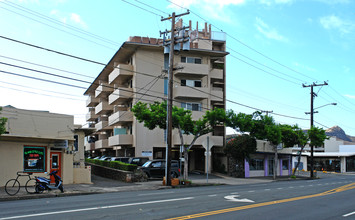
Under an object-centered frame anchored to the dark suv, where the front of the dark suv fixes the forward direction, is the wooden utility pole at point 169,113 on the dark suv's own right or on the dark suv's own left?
on the dark suv's own left

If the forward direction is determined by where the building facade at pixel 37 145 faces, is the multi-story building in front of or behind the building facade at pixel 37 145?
behind

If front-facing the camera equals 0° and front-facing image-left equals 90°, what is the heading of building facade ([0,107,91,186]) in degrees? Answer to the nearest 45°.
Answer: approximately 0°

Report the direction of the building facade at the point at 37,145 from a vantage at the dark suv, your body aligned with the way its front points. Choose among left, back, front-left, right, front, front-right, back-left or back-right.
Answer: front-left

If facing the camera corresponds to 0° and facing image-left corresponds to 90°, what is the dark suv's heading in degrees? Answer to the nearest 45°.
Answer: approximately 90°

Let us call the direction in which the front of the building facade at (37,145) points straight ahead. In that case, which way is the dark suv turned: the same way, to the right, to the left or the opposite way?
to the right

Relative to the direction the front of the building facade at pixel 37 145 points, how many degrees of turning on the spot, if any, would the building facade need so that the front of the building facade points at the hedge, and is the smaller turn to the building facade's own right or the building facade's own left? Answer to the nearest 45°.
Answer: approximately 135° to the building facade's own left

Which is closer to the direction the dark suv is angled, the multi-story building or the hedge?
the hedge

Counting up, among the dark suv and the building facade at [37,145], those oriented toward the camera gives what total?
1

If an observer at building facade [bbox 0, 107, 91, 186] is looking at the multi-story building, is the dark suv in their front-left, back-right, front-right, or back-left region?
front-right
